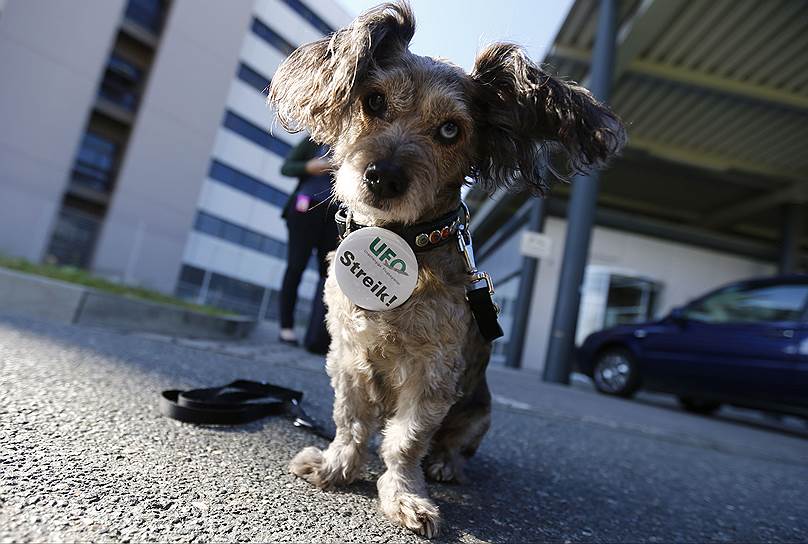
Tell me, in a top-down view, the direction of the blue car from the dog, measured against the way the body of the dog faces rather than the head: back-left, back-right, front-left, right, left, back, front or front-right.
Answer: back

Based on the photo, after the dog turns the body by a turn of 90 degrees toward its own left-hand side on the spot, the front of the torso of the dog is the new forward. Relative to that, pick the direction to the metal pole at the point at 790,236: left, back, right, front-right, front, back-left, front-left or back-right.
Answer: left

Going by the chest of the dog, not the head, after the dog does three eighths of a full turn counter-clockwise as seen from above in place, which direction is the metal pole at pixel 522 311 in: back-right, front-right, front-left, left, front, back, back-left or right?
left

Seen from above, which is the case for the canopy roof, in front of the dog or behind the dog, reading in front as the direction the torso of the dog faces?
behind

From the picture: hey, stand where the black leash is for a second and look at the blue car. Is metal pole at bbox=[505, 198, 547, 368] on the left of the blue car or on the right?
left

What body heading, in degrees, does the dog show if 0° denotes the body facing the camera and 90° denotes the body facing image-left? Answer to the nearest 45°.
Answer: approximately 45°

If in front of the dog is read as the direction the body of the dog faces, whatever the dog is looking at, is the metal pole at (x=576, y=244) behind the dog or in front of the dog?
behind
